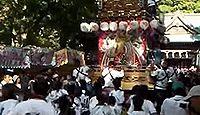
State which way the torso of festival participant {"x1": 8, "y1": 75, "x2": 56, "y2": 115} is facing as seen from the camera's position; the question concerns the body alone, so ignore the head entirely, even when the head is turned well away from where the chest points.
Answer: away from the camera

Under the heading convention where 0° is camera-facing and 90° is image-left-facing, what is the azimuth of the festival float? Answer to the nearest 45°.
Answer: approximately 0°

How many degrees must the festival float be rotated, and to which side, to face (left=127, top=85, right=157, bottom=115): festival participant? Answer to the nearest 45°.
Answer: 0° — it already faces them
